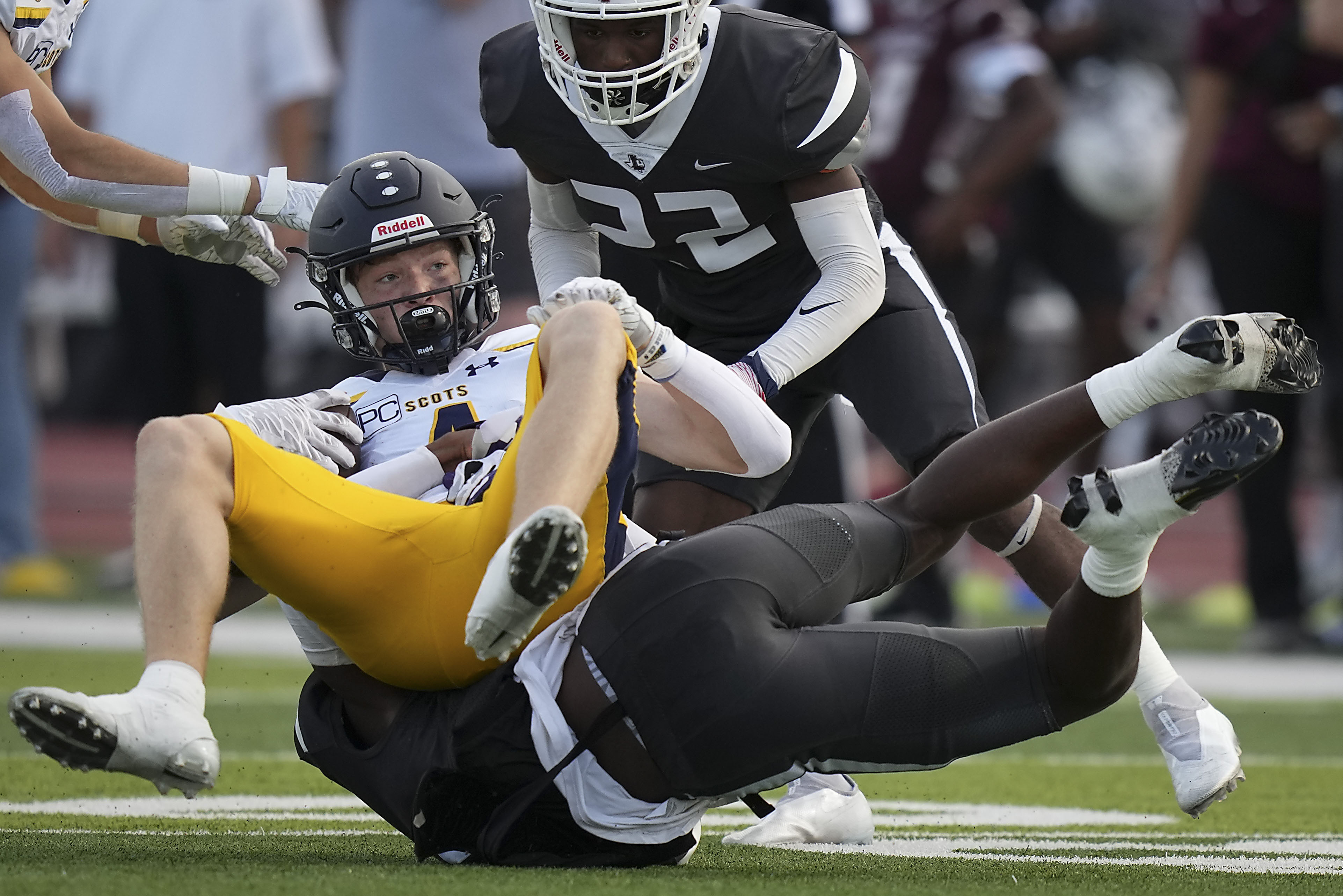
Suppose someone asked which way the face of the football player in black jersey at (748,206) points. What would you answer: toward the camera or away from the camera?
toward the camera

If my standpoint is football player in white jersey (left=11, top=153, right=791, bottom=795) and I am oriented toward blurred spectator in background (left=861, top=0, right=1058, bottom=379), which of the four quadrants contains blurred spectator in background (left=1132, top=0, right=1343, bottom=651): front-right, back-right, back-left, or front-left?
front-right

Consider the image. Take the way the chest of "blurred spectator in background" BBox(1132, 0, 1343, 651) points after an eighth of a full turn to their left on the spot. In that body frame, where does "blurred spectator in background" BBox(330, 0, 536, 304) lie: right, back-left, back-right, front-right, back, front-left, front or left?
back-right

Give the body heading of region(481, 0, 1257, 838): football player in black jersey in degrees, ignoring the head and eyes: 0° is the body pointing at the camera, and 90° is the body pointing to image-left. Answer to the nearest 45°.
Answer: approximately 0°

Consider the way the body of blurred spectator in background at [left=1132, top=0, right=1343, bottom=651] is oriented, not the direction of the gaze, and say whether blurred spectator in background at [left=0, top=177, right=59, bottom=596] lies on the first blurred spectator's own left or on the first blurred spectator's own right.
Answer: on the first blurred spectator's own right

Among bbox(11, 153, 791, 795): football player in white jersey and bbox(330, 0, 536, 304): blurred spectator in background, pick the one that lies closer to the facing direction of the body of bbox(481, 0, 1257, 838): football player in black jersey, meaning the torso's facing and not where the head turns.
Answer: the football player in white jersey

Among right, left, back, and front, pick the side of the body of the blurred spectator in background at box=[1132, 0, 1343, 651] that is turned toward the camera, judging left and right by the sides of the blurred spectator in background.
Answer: front

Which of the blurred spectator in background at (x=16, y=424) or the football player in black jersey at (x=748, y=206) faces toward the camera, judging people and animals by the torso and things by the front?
the football player in black jersey

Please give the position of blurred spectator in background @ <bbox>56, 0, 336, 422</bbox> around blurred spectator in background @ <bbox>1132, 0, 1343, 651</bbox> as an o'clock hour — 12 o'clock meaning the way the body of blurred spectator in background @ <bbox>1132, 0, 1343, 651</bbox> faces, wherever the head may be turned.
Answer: blurred spectator in background @ <bbox>56, 0, 336, 422</bbox> is roughly at 3 o'clock from blurred spectator in background @ <bbox>1132, 0, 1343, 651</bbox>.

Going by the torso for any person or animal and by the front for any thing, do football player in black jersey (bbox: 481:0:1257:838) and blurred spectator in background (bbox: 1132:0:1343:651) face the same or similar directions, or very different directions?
same or similar directions

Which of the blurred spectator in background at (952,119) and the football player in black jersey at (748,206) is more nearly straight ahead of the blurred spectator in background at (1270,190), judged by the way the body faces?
the football player in black jersey
